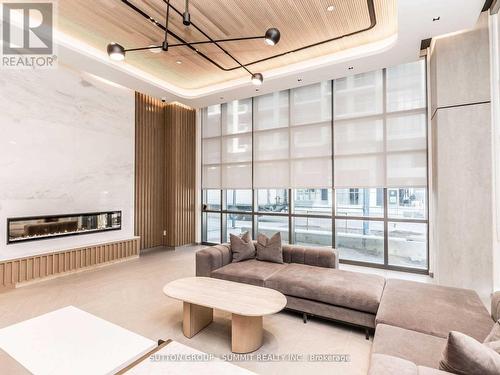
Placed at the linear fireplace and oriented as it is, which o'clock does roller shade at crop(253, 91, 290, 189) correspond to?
The roller shade is roughly at 11 o'clock from the linear fireplace.

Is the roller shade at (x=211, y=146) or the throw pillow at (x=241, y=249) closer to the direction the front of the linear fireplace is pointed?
the throw pillow

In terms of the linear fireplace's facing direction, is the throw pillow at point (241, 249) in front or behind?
in front

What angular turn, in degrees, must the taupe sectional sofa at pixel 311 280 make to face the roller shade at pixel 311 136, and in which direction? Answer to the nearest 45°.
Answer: approximately 135° to its right

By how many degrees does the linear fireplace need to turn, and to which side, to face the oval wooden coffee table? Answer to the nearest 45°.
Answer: approximately 45° to its right

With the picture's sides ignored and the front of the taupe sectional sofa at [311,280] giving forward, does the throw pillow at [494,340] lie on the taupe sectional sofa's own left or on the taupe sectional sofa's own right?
on the taupe sectional sofa's own left

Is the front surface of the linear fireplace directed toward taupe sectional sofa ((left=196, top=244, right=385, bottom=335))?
yes

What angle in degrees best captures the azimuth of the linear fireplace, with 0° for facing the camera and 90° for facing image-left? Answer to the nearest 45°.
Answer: approximately 315°

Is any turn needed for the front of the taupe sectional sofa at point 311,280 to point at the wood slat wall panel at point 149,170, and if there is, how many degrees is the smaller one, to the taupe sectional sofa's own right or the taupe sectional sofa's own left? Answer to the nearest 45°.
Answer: approximately 90° to the taupe sectional sofa's own right

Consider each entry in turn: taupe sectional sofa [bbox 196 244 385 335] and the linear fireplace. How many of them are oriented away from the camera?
0

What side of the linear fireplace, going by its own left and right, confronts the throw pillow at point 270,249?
front

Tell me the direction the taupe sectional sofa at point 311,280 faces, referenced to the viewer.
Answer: facing the viewer and to the left of the viewer
